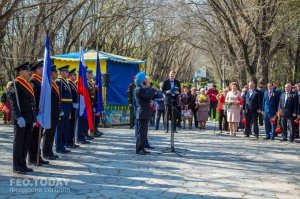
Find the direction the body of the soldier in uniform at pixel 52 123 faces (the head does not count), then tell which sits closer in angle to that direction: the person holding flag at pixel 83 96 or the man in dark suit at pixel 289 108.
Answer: the man in dark suit

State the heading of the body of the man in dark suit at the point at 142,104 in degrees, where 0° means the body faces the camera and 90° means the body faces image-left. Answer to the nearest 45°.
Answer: approximately 270°

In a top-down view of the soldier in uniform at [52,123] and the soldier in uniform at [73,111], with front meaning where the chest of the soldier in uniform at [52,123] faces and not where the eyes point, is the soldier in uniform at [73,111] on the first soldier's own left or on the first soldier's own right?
on the first soldier's own left

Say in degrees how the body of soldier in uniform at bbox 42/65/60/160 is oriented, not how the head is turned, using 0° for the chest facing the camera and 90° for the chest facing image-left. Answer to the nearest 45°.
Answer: approximately 315°

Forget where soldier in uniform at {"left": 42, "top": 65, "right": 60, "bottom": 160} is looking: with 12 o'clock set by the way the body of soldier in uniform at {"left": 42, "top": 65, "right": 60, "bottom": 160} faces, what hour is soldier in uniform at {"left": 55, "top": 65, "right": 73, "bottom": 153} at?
soldier in uniform at {"left": 55, "top": 65, "right": 73, "bottom": 153} is roughly at 8 o'clock from soldier in uniform at {"left": 42, "top": 65, "right": 60, "bottom": 160}.

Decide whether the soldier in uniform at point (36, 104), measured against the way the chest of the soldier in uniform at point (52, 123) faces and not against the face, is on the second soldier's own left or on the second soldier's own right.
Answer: on the second soldier's own right

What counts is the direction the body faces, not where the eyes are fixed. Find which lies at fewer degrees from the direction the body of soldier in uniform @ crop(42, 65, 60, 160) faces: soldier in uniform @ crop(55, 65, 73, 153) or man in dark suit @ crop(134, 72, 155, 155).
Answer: the man in dark suit

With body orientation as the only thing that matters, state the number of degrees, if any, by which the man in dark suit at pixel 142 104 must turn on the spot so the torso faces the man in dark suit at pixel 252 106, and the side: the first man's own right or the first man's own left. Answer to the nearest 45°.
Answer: approximately 45° to the first man's own left

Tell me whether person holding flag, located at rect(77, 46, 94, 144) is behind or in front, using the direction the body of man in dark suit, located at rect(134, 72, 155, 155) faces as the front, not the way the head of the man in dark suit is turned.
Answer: behind
